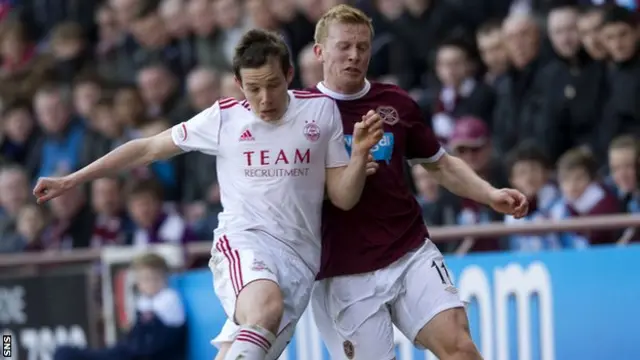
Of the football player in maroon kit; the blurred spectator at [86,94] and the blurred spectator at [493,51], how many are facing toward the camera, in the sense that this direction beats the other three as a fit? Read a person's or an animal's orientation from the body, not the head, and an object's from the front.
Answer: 3

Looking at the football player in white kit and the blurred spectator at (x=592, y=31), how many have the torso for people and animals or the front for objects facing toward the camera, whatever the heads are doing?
2

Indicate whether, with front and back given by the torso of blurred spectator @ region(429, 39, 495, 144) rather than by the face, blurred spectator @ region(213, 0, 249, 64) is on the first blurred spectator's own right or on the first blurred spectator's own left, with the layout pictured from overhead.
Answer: on the first blurred spectator's own right

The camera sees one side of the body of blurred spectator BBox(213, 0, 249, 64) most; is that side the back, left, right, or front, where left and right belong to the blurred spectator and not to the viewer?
front

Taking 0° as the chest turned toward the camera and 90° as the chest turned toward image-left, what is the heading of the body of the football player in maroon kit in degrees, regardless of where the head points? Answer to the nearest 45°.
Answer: approximately 0°

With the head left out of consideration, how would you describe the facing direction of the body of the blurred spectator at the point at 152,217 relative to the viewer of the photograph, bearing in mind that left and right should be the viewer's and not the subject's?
facing the viewer and to the left of the viewer

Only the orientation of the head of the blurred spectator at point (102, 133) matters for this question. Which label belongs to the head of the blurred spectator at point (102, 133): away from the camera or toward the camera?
toward the camera

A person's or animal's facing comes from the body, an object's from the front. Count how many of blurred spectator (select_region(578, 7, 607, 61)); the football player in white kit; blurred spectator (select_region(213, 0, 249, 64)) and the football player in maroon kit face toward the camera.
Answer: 4

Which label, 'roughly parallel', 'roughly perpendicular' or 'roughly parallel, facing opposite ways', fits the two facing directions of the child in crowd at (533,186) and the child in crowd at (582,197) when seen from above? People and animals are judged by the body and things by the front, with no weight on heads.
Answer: roughly parallel

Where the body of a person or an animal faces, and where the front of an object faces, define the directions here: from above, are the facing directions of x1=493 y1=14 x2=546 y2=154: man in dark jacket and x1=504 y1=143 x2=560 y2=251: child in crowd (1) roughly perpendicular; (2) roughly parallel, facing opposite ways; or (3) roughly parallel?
roughly parallel

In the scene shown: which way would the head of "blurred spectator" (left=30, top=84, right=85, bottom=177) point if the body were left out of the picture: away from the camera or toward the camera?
toward the camera
